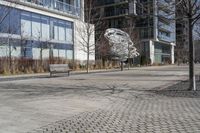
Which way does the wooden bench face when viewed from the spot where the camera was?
facing the viewer and to the right of the viewer

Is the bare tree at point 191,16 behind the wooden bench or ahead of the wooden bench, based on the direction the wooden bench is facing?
ahead

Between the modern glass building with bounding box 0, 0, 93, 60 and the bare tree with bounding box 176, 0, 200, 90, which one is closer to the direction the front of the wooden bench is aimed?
the bare tree
